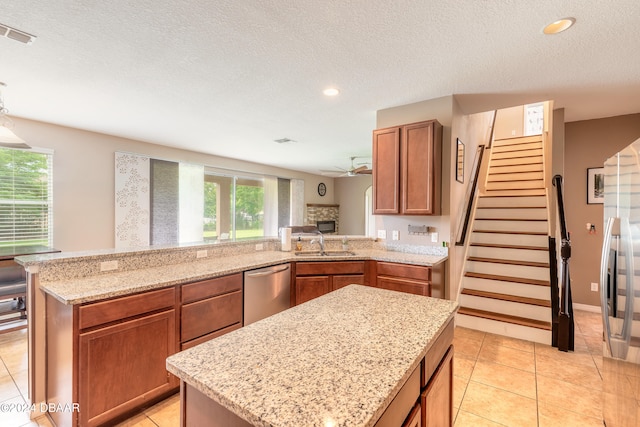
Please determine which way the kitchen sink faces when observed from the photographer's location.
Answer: facing the viewer

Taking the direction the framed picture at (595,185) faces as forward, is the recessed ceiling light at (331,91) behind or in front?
in front

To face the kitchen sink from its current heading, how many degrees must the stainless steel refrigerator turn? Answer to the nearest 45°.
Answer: approximately 45° to its right

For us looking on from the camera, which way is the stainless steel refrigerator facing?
facing the viewer and to the left of the viewer

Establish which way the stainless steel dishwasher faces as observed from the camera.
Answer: facing the viewer and to the right of the viewer

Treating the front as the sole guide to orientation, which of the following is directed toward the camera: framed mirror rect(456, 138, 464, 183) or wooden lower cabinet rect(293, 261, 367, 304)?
the wooden lower cabinet

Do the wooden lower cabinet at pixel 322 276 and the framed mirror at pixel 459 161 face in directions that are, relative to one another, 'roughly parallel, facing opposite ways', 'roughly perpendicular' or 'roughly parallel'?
roughly perpendicular

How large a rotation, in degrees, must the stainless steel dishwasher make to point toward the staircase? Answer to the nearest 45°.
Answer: approximately 45° to its left

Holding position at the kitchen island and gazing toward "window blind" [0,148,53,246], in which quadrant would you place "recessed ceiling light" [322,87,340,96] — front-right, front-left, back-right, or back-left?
front-right

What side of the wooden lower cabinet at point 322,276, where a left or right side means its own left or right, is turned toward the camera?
front

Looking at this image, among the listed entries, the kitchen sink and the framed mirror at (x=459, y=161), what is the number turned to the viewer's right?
1

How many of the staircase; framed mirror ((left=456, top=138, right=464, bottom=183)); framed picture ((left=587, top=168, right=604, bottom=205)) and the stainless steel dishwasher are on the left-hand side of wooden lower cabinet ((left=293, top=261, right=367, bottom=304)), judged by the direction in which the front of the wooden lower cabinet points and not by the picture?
3

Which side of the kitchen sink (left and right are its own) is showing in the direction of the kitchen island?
front
